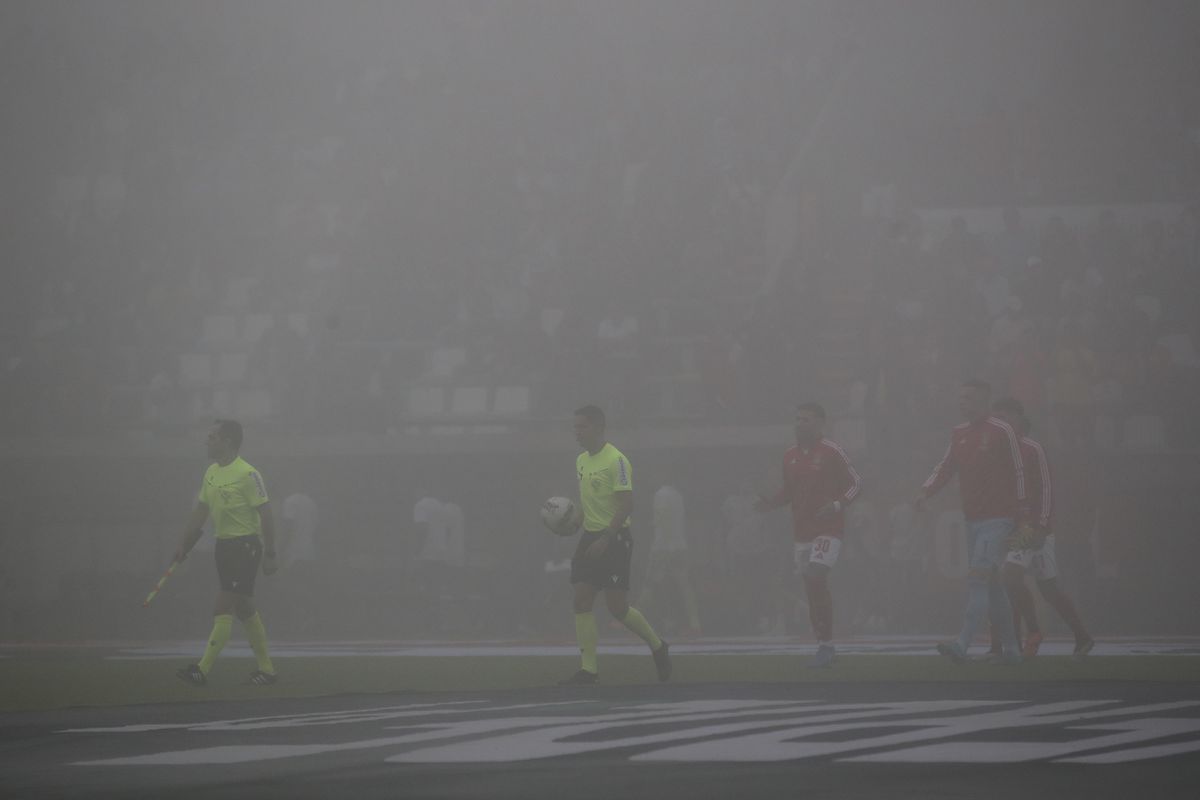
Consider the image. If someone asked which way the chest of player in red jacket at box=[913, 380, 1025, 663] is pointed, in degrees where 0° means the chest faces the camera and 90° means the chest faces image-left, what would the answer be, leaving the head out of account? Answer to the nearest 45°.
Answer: approximately 45°

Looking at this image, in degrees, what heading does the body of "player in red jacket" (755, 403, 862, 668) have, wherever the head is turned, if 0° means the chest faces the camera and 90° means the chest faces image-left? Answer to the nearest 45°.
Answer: approximately 45°

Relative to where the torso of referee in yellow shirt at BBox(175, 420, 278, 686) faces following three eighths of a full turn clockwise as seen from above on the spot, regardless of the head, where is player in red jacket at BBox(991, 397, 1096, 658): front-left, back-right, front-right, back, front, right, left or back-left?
right

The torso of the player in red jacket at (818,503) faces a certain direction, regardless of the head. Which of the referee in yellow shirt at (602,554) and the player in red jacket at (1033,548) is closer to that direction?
the referee in yellow shirt

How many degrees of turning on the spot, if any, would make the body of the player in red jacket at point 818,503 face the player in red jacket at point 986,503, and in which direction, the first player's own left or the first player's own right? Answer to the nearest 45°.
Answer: approximately 135° to the first player's own left

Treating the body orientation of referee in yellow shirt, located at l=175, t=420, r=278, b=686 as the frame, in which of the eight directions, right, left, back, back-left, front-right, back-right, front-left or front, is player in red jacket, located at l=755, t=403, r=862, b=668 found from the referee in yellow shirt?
back-left

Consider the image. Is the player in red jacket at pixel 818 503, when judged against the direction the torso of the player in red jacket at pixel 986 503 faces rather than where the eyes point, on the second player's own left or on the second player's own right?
on the second player's own right

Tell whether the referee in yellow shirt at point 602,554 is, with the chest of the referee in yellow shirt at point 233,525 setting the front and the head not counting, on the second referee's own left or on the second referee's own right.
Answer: on the second referee's own left
